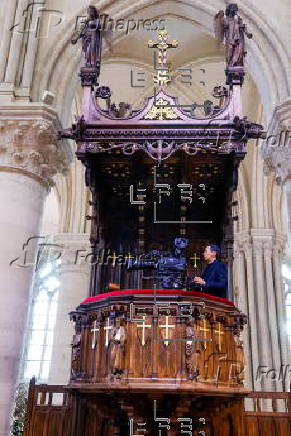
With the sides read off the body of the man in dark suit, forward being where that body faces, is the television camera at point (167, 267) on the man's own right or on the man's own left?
on the man's own right

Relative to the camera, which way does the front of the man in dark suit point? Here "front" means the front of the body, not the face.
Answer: to the viewer's left

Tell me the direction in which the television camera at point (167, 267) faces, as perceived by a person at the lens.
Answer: facing to the left of the viewer

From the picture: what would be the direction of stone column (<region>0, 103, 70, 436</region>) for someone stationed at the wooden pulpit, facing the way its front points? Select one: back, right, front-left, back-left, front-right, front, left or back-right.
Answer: back-right

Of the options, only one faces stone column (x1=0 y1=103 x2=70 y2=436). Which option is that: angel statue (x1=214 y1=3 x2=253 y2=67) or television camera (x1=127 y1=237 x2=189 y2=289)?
the television camera

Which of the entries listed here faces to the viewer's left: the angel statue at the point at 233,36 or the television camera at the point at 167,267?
the television camera
